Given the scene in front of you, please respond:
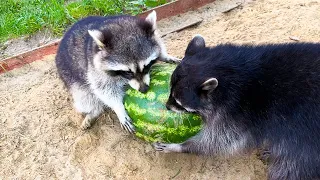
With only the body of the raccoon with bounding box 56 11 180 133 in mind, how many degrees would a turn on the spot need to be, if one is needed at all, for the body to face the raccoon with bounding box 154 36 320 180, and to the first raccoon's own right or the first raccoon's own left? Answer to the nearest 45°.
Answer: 0° — it already faces it

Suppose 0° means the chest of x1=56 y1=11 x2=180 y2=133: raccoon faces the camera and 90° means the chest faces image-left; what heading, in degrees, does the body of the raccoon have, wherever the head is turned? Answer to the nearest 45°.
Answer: approximately 315°

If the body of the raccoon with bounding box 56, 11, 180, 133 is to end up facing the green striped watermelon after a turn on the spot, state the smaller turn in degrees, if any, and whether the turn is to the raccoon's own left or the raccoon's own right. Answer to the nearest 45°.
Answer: approximately 45° to the raccoon's own right

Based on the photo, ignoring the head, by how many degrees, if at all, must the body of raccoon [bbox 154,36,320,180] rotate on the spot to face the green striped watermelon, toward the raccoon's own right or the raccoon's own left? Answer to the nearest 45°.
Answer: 0° — it already faces it

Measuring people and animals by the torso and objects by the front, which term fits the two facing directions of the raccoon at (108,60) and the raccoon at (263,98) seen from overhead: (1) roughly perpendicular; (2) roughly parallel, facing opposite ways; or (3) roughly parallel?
roughly parallel, facing opposite ways

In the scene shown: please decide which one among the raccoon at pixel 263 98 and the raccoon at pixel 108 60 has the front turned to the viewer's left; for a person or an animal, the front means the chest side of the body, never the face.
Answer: the raccoon at pixel 263 98

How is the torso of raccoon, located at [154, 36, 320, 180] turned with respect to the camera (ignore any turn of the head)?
to the viewer's left

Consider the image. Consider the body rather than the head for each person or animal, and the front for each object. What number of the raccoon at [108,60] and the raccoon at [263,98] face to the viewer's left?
1
